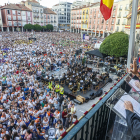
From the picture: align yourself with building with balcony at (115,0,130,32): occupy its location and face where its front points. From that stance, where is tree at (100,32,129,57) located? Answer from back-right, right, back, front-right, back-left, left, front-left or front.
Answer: front-left

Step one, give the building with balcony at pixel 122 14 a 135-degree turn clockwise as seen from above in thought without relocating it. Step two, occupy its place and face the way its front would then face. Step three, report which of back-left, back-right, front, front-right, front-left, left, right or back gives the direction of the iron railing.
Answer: back

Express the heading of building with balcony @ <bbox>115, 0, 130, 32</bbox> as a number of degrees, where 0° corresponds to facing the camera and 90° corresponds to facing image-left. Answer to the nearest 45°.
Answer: approximately 45°
